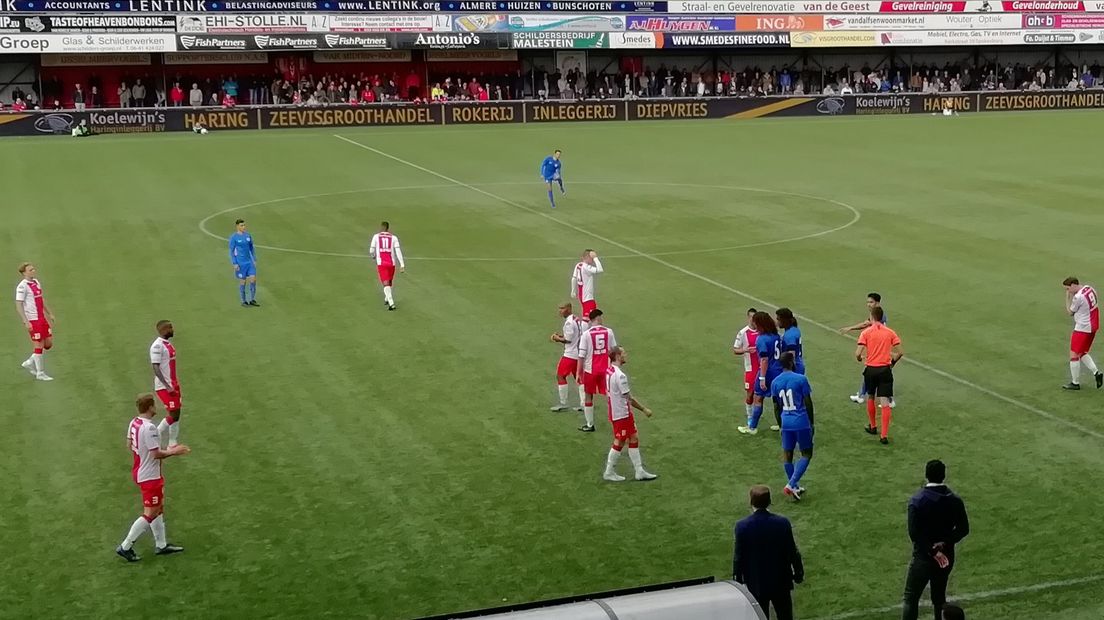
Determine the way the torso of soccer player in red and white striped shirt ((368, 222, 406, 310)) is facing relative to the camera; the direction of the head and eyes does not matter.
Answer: away from the camera

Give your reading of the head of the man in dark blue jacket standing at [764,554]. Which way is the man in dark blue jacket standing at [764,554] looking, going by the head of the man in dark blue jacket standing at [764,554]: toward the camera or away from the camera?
away from the camera

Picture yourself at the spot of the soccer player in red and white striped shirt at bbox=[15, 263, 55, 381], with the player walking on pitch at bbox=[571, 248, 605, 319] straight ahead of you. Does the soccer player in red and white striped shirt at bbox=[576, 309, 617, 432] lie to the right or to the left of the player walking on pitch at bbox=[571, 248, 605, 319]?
right

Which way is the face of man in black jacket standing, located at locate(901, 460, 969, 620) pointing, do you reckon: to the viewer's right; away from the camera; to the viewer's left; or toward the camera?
away from the camera

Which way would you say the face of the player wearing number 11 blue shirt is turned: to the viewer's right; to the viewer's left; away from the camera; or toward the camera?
away from the camera

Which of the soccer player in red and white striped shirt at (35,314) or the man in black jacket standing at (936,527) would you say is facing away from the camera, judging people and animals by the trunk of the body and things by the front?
the man in black jacket standing

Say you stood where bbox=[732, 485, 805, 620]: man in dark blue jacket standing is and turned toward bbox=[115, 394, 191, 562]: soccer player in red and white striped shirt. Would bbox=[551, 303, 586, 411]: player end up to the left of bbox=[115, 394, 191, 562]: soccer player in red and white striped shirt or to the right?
right
